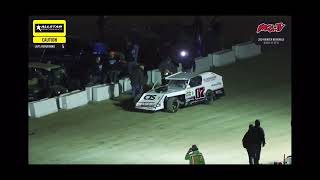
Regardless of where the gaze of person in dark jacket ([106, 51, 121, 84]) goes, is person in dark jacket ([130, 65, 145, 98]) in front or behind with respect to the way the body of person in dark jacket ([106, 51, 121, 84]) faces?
in front

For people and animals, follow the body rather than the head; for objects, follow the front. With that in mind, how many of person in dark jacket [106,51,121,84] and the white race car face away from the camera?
0

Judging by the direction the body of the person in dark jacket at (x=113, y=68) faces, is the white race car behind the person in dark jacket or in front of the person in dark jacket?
in front

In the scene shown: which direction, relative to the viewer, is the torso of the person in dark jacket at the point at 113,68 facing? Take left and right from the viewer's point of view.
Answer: facing the viewer

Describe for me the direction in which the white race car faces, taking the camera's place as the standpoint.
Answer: facing the viewer and to the left of the viewer

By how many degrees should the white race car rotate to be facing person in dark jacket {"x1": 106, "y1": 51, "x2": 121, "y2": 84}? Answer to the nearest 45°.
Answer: approximately 90° to its right
